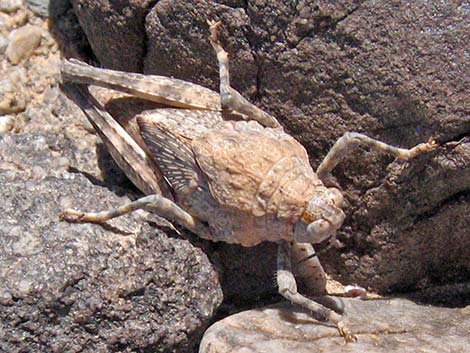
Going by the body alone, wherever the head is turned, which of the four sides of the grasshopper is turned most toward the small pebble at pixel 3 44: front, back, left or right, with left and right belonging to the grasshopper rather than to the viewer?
back

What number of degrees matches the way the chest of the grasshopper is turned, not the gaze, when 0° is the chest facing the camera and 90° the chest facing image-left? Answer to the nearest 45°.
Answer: approximately 315°

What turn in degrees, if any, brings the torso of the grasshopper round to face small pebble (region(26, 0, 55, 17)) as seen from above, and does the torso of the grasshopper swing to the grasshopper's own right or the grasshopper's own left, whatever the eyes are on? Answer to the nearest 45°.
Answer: approximately 180°

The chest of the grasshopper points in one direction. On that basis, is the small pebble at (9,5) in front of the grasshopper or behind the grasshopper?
behind

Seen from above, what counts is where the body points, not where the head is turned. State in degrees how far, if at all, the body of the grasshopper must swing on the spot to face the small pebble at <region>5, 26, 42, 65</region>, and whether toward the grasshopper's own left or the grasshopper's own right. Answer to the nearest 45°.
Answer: approximately 180°
